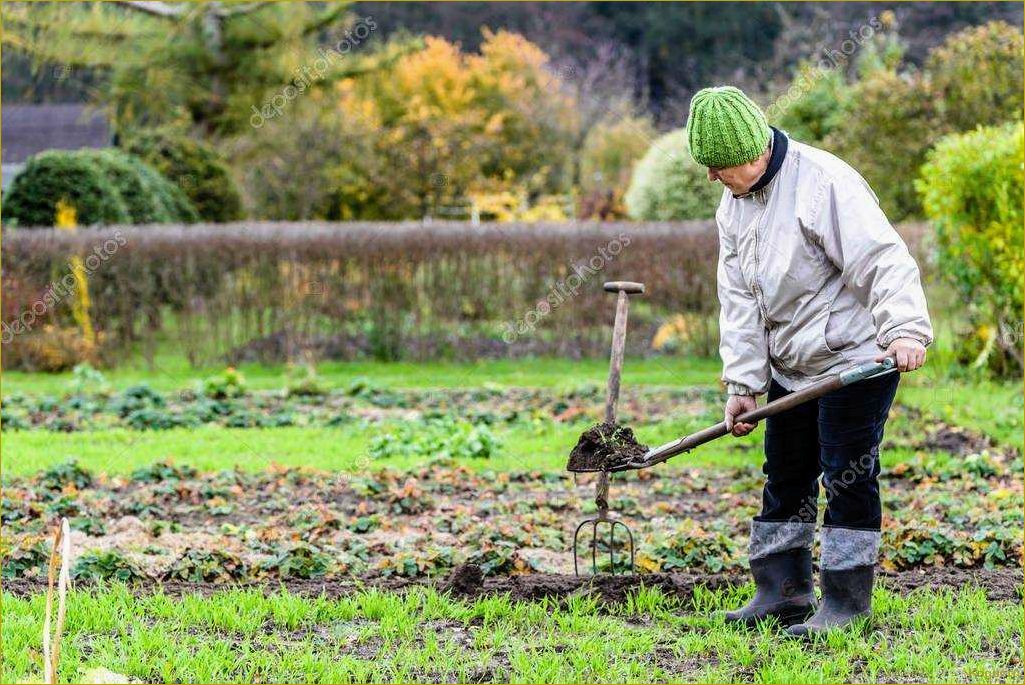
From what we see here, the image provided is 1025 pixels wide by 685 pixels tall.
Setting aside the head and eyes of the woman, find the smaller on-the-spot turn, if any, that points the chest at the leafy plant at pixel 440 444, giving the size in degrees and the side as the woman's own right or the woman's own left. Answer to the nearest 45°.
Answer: approximately 90° to the woman's own right

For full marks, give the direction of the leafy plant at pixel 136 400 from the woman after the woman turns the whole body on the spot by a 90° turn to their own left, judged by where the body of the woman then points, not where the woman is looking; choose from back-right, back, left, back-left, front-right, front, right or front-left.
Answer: back

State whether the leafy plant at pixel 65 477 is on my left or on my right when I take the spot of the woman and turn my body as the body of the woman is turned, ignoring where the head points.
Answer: on my right

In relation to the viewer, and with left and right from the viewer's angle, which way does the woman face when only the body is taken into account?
facing the viewer and to the left of the viewer

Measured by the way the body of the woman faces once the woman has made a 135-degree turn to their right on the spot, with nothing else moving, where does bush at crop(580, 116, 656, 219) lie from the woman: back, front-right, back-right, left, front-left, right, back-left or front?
front

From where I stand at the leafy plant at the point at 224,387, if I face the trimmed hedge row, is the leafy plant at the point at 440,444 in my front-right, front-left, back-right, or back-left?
back-right

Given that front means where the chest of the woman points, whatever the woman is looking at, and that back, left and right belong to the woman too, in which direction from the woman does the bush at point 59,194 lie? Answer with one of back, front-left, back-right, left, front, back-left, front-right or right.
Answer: right

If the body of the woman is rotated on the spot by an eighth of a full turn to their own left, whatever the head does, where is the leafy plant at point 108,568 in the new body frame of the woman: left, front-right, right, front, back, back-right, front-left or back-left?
right

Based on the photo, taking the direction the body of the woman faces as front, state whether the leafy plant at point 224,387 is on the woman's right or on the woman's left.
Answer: on the woman's right

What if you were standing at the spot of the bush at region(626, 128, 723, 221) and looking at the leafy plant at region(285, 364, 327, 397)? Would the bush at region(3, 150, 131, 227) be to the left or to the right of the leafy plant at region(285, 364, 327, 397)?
right

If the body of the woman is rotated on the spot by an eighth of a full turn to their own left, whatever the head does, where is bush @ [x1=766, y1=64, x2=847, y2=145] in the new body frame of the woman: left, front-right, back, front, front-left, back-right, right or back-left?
back

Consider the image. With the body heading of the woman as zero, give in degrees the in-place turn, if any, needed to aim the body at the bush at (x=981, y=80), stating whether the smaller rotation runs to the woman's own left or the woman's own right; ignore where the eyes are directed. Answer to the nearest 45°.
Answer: approximately 135° to the woman's own right
